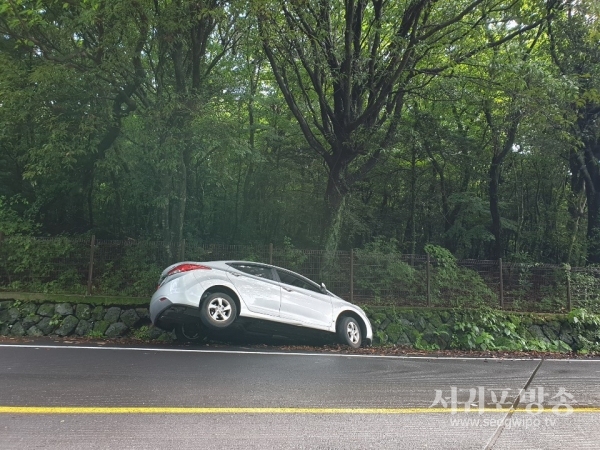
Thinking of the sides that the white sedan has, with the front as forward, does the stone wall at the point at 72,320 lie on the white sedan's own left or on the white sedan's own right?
on the white sedan's own left

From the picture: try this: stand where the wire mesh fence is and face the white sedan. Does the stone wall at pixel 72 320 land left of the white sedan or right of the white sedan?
right

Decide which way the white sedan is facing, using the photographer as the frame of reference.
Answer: facing away from the viewer and to the right of the viewer

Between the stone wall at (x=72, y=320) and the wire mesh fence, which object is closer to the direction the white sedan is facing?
the wire mesh fence
